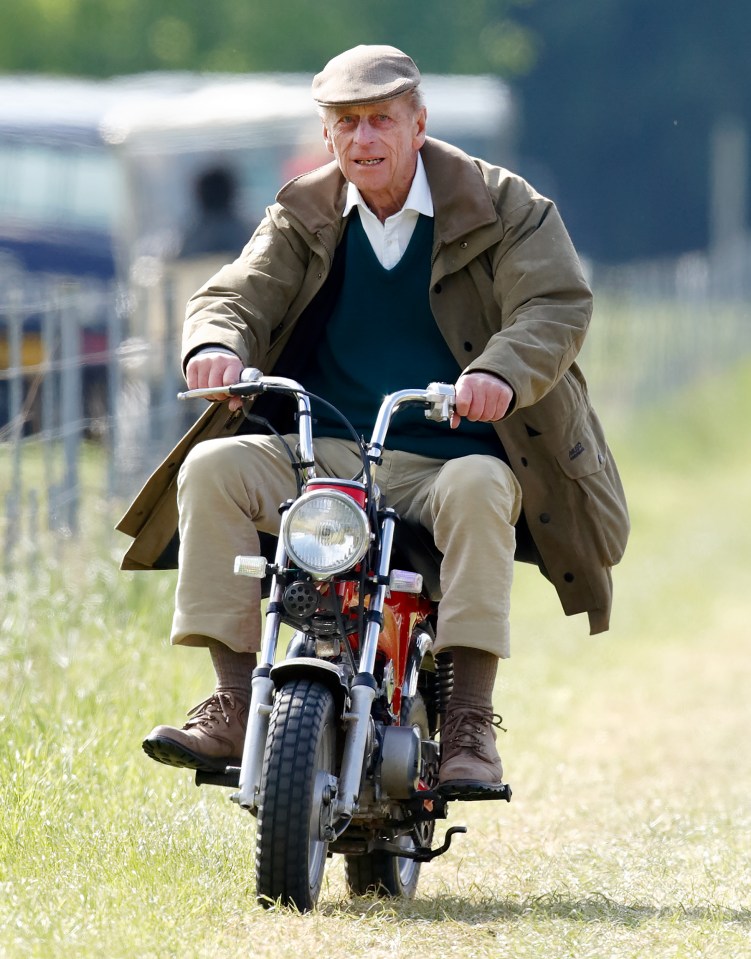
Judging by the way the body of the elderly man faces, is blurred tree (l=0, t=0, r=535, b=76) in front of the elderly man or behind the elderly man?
behind

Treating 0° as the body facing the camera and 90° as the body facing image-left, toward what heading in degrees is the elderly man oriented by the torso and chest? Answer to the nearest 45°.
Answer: approximately 0°

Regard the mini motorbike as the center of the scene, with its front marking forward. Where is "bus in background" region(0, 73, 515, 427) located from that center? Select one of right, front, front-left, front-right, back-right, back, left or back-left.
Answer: back

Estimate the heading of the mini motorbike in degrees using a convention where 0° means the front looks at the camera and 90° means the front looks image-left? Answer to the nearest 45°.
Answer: approximately 0°

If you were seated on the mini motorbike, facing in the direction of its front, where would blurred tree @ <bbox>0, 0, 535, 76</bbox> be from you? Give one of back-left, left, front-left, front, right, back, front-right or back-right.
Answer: back
